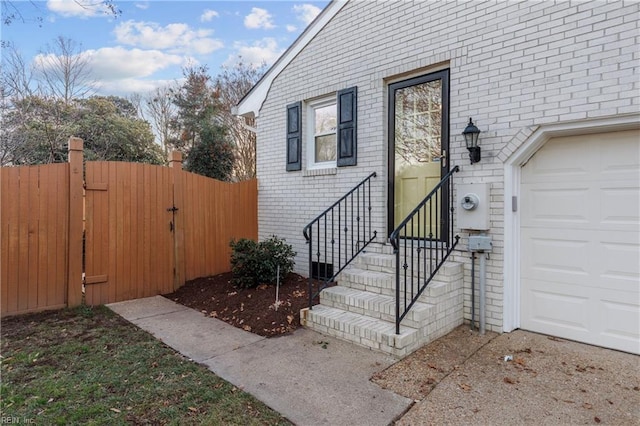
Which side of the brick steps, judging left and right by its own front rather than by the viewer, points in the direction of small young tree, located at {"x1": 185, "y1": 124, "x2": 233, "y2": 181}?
right

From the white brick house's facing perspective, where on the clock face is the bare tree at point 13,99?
The bare tree is roughly at 2 o'clock from the white brick house.

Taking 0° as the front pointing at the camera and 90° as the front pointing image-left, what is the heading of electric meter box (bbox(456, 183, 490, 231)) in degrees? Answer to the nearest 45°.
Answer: approximately 45°

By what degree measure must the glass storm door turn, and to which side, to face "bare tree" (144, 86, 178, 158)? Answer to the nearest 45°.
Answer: approximately 90° to its right

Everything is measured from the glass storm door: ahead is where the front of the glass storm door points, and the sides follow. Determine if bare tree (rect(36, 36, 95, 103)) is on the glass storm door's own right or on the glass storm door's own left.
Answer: on the glass storm door's own right

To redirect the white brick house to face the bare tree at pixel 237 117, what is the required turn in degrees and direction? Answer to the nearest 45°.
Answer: approximately 90° to its right

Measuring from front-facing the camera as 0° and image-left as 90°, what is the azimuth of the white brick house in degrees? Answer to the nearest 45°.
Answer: approximately 45°

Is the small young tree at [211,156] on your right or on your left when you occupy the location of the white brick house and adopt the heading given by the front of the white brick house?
on your right

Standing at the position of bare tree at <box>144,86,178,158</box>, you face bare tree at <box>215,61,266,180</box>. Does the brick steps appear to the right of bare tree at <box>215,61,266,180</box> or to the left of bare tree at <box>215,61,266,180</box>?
right

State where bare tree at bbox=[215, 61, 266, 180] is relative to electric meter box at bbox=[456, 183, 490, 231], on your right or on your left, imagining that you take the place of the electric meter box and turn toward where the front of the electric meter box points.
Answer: on your right

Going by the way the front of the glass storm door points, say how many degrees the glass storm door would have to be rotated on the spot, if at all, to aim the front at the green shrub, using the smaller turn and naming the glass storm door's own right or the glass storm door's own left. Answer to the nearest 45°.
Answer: approximately 45° to the glass storm door's own right
